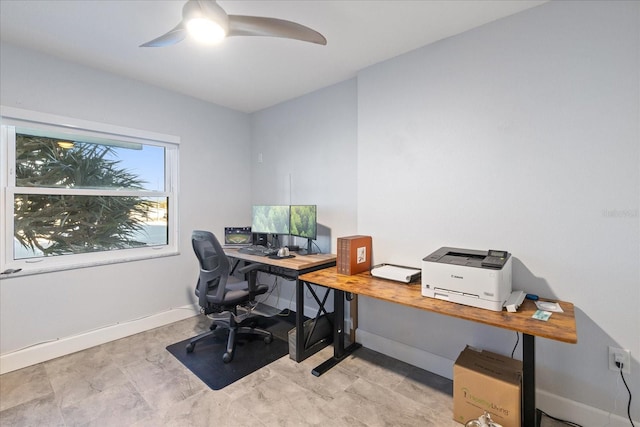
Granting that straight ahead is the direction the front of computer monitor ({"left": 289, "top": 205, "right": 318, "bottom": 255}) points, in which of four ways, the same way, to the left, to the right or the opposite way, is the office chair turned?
the opposite way

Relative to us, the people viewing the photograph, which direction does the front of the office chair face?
facing away from the viewer and to the right of the viewer

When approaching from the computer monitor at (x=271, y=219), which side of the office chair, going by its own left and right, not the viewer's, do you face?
front

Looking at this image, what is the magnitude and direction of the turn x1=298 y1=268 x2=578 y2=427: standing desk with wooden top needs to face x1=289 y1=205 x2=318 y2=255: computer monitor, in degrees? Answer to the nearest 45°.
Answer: approximately 90° to its right

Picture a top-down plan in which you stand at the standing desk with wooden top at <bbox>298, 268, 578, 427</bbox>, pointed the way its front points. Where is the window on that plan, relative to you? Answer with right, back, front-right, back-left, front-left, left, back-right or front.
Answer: front-right

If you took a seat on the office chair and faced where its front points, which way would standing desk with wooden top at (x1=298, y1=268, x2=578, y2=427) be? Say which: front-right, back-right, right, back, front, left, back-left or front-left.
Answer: right

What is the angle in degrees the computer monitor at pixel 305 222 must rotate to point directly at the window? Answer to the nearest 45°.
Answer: approximately 45° to its right

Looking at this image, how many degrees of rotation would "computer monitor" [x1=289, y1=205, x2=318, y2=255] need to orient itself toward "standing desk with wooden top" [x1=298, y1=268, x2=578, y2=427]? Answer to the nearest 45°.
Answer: approximately 90° to its left

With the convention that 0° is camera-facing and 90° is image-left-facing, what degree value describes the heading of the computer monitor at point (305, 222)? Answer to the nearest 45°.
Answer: approximately 45°

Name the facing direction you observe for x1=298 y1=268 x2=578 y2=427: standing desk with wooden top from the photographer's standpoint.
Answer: facing the viewer and to the left of the viewer

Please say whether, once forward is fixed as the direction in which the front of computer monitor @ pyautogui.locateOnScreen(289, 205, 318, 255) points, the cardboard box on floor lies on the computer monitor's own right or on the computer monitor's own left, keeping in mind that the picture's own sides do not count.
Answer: on the computer monitor's own left

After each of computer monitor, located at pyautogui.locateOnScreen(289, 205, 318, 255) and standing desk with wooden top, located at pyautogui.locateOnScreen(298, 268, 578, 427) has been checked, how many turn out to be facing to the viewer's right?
0

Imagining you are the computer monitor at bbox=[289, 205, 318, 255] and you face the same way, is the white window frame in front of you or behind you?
in front

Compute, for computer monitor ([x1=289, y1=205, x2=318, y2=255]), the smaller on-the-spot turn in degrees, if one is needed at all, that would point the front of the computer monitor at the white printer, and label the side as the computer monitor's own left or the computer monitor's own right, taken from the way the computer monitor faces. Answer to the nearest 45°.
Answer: approximately 90° to the computer monitor's own left
